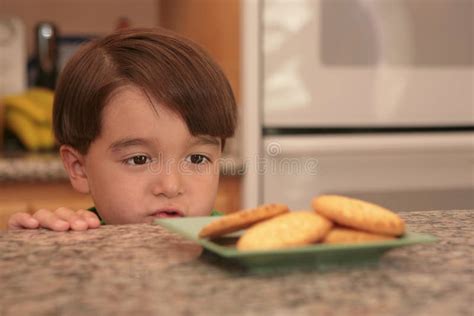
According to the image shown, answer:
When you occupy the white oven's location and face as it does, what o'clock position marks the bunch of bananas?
The bunch of bananas is roughly at 3 o'clock from the white oven.

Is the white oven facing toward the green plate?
yes

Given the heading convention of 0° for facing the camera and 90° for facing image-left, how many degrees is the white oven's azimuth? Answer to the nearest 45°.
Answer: approximately 0°

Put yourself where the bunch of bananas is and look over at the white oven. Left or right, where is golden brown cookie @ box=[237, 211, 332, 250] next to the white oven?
right

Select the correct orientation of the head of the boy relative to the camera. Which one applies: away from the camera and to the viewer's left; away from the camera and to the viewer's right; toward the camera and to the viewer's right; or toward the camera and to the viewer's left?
toward the camera and to the viewer's right

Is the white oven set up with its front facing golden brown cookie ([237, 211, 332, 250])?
yes

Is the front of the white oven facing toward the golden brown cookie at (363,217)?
yes

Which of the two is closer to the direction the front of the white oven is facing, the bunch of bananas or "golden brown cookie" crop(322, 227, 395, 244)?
the golden brown cookie

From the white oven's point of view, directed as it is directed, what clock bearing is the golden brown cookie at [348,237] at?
The golden brown cookie is roughly at 12 o'clock from the white oven.

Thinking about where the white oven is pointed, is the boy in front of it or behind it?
in front
